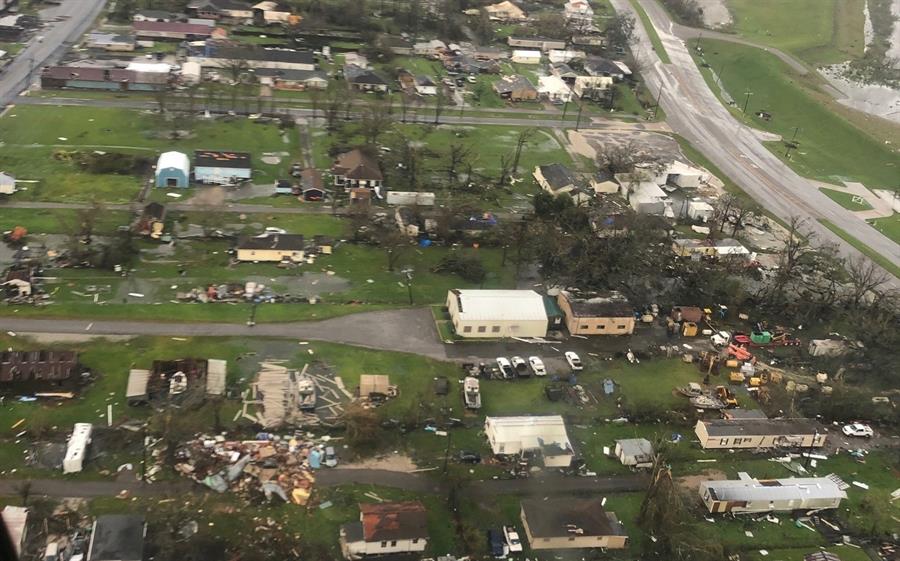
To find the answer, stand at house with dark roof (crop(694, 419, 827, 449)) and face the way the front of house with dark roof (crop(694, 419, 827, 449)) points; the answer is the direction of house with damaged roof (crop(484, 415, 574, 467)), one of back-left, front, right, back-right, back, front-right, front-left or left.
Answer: front-right

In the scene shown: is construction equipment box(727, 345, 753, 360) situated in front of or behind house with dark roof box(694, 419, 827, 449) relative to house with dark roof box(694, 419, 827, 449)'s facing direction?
behind

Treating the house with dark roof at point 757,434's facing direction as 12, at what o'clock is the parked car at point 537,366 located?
The parked car is roughly at 3 o'clock from the house with dark roof.

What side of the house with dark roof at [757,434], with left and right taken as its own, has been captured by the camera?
front

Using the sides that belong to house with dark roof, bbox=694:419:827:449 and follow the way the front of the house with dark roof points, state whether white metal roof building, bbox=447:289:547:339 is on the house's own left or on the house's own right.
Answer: on the house's own right

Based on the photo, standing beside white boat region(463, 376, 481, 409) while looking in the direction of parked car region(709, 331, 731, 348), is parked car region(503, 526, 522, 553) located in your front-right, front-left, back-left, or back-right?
back-right

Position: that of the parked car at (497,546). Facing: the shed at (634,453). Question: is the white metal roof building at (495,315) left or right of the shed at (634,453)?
left

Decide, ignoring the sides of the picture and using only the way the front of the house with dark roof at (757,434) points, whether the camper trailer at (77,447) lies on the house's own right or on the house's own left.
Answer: on the house's own right

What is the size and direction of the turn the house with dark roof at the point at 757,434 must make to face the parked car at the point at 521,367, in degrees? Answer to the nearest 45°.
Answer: approximately 90° to its right

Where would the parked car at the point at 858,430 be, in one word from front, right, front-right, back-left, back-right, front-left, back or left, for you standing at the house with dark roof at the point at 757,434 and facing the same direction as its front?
back-left

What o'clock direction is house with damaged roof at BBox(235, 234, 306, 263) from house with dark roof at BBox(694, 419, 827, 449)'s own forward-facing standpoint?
house with damaged roof at BBox(235, 234, 306, 263) is roughly at 3 o'clock from house with dark roof at BBox(694, 419, 827, 449).

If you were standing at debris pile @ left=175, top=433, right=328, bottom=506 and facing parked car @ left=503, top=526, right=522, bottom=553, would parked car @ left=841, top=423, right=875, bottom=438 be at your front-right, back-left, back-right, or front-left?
front-left

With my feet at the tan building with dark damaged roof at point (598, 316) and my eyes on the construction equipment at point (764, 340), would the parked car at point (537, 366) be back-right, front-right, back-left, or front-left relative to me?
back-right

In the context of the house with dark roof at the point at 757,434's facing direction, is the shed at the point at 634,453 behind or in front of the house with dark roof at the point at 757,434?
in front
